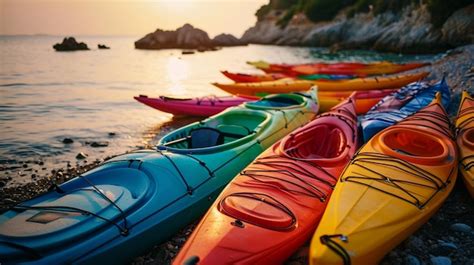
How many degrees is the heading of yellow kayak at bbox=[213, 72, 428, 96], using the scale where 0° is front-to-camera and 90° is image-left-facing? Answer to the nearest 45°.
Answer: approximately 90°

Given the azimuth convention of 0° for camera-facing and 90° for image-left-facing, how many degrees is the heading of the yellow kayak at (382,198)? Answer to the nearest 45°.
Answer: approximately 45°

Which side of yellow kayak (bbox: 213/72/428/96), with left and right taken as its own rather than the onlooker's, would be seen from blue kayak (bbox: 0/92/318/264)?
left

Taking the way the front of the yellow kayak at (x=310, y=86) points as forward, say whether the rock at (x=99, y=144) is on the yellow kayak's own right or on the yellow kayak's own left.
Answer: on the yellow kayak's own left

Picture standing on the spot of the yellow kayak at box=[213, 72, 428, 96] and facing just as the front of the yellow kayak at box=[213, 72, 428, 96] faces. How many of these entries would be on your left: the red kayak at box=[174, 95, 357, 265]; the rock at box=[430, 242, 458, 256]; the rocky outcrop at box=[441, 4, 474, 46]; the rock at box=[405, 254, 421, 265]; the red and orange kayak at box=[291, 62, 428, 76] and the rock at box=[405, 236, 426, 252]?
4

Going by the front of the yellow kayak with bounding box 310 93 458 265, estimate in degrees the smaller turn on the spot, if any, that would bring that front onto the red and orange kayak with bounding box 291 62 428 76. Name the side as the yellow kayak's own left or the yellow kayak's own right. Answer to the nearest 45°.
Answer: approximately 135° to the yellow kayak's own right

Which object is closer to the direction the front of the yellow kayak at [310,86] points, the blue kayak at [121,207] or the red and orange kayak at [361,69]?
the blue kayak

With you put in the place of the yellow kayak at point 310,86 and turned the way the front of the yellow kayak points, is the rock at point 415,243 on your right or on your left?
on your left
